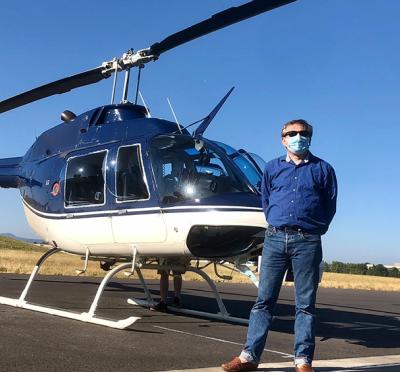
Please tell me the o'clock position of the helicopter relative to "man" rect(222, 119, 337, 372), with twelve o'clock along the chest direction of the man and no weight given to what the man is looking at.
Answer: The helicopter is roughly at 5 o'clock from the man.

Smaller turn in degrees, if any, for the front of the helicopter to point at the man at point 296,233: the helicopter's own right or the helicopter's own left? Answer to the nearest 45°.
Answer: approximately 45° to the helicopter's own right

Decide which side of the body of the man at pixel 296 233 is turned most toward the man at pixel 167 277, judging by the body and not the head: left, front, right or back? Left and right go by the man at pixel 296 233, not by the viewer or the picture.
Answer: back

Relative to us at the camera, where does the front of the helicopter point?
facing the viewer and to the right of the viewer

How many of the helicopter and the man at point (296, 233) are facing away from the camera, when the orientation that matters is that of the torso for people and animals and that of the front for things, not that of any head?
0

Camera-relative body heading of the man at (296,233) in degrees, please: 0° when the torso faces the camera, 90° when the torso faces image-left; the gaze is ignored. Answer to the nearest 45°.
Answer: approximately 0°
